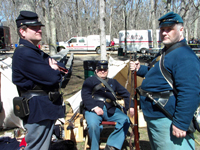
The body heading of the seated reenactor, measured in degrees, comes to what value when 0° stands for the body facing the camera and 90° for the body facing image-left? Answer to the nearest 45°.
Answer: approximately 0°

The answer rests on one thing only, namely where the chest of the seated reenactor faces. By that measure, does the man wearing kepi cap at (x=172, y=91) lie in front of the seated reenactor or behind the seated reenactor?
in front
